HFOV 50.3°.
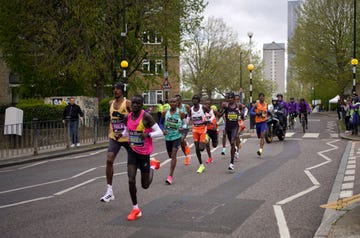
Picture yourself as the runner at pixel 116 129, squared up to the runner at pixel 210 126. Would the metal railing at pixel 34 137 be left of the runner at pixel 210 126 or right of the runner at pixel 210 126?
left

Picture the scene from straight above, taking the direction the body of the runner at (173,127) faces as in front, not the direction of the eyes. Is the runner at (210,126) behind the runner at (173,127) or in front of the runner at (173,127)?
behind

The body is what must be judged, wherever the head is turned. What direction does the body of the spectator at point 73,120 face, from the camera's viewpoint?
toward the camera

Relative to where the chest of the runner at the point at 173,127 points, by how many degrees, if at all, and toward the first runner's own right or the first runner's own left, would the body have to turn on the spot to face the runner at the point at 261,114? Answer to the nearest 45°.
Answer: approximately 180°

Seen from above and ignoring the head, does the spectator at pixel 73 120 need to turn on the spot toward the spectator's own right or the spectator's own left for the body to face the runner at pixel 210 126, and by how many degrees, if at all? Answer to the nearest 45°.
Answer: approximately 45° to the spectator's own left

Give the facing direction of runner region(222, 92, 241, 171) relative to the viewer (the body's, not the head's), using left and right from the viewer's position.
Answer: facing the viewer

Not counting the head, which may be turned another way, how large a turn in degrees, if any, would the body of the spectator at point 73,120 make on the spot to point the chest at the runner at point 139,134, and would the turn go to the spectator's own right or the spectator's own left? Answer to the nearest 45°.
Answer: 0° — they already face them

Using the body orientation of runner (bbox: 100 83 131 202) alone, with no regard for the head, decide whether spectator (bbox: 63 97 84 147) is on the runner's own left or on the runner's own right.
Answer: on the runner's own right

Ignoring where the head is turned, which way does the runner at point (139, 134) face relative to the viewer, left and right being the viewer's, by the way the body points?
facing the viewer and to the left of the viewer

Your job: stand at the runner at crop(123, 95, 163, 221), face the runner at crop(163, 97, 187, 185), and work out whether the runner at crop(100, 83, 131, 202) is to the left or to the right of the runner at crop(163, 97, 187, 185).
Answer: left

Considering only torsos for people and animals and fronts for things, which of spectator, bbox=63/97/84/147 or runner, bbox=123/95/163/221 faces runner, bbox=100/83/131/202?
the spectator
